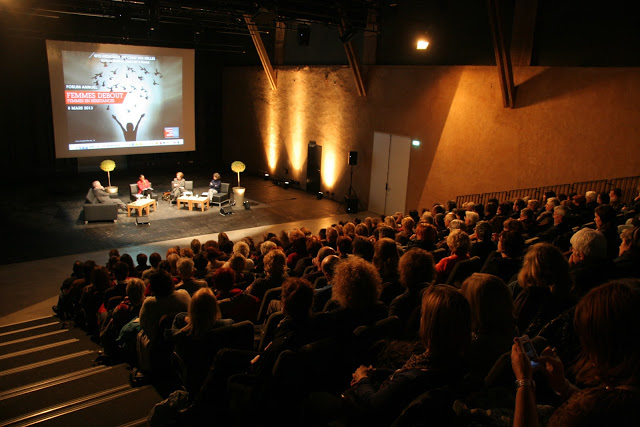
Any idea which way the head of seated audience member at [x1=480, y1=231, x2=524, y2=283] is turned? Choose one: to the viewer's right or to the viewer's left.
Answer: to the viewer's left

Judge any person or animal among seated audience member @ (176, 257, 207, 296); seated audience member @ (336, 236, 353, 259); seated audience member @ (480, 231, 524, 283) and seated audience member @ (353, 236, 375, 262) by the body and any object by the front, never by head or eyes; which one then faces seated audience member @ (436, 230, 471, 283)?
seated audience member @ (480, 231, 524, 283)

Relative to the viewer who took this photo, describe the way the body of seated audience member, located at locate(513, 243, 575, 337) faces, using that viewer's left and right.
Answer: facing away from the viewer and to the left of the viewer

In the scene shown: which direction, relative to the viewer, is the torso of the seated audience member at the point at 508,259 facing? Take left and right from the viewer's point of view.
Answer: facing away from the viewer and to the left of the viewer

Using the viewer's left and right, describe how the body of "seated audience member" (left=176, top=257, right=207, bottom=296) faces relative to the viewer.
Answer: facing away from the viewer and to the left of the viewer

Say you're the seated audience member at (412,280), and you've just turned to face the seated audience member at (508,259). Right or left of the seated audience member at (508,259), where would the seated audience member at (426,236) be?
left

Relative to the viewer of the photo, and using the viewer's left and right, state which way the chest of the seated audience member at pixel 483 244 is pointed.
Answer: facing away from the viewer and to the left of the viewer

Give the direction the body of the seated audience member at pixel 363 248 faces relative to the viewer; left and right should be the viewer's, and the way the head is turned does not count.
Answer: facing away from the viewer and to the left of the viewer

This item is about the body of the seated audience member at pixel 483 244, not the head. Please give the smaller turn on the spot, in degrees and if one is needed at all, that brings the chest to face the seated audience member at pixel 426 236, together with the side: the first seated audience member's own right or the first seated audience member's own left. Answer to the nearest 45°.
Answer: approximately 45° to the first seated audience member's own left

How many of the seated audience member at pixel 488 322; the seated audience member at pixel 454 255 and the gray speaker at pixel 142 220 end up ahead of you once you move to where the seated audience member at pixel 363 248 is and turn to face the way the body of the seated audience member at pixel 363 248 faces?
1

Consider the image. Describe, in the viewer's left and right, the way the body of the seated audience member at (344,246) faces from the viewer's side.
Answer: facing away from the viewer and to the left of the viewer

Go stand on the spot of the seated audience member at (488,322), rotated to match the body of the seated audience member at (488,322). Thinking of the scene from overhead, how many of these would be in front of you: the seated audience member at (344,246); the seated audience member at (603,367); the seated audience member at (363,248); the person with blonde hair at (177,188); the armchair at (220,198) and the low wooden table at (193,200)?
5

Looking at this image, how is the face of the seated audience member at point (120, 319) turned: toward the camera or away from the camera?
away from the camera

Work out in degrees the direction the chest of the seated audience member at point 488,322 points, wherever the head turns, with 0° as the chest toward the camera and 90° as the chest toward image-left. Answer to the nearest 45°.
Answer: approximately 135°
